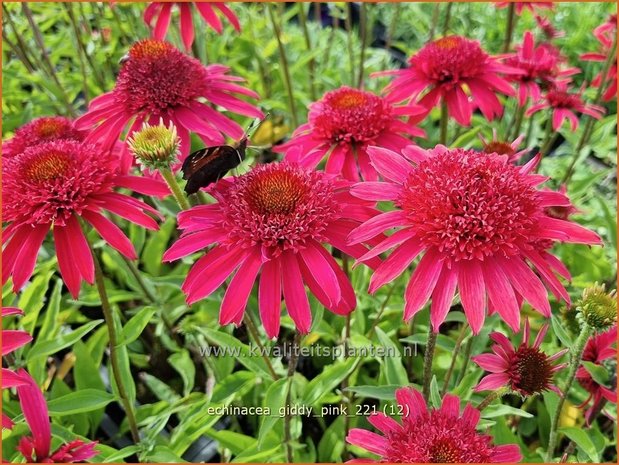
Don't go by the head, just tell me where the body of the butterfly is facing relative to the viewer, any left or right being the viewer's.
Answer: facing to the right of the viewer

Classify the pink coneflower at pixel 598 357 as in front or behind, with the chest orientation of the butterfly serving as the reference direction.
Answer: in front

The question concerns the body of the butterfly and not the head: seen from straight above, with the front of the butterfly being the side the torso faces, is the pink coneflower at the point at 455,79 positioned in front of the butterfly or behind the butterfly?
in front

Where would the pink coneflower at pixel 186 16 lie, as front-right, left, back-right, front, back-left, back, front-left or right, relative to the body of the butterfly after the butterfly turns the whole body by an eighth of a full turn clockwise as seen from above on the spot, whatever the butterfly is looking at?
back-left

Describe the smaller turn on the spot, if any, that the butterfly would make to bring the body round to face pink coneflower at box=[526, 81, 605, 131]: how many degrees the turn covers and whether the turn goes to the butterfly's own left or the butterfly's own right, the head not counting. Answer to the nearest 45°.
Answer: approximately 45° to the butterfly's own left

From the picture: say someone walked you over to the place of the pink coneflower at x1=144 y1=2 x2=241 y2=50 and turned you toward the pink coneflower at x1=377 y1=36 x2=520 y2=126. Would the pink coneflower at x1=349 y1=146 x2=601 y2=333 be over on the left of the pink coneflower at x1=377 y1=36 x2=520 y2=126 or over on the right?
right
